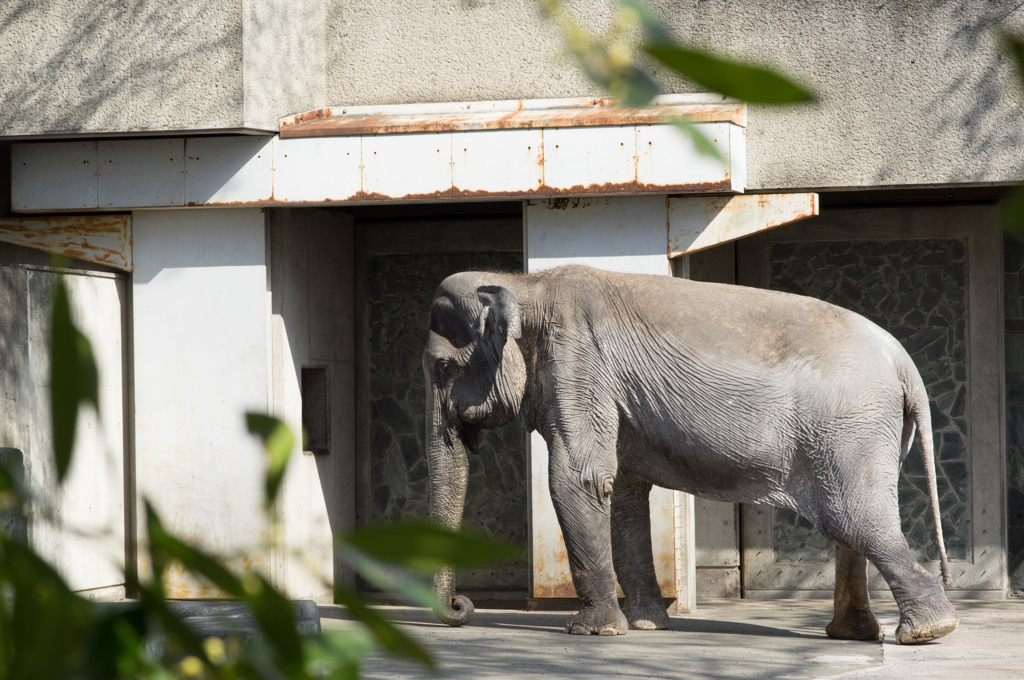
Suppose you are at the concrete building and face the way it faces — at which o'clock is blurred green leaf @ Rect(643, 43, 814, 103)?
The blurred green leaf is roughly at 12 o'clock from the concrete building.

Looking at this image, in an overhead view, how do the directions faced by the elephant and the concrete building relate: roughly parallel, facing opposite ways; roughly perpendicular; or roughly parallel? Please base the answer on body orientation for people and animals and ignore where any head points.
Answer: roughly perpendicular

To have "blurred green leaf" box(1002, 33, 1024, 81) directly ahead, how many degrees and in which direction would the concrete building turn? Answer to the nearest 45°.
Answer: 0° — it already faces it

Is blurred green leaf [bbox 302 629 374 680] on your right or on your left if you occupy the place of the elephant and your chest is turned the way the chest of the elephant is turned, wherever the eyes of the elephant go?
on your left

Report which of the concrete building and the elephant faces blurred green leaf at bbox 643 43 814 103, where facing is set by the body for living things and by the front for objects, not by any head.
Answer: the concrete building

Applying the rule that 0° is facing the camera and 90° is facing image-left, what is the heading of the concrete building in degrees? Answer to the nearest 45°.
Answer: approximately 0°

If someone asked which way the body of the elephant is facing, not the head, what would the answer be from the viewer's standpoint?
to the viewer's left

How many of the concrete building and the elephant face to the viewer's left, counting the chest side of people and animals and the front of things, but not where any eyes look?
1

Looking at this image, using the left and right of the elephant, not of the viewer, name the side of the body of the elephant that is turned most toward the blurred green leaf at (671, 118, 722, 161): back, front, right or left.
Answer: left
